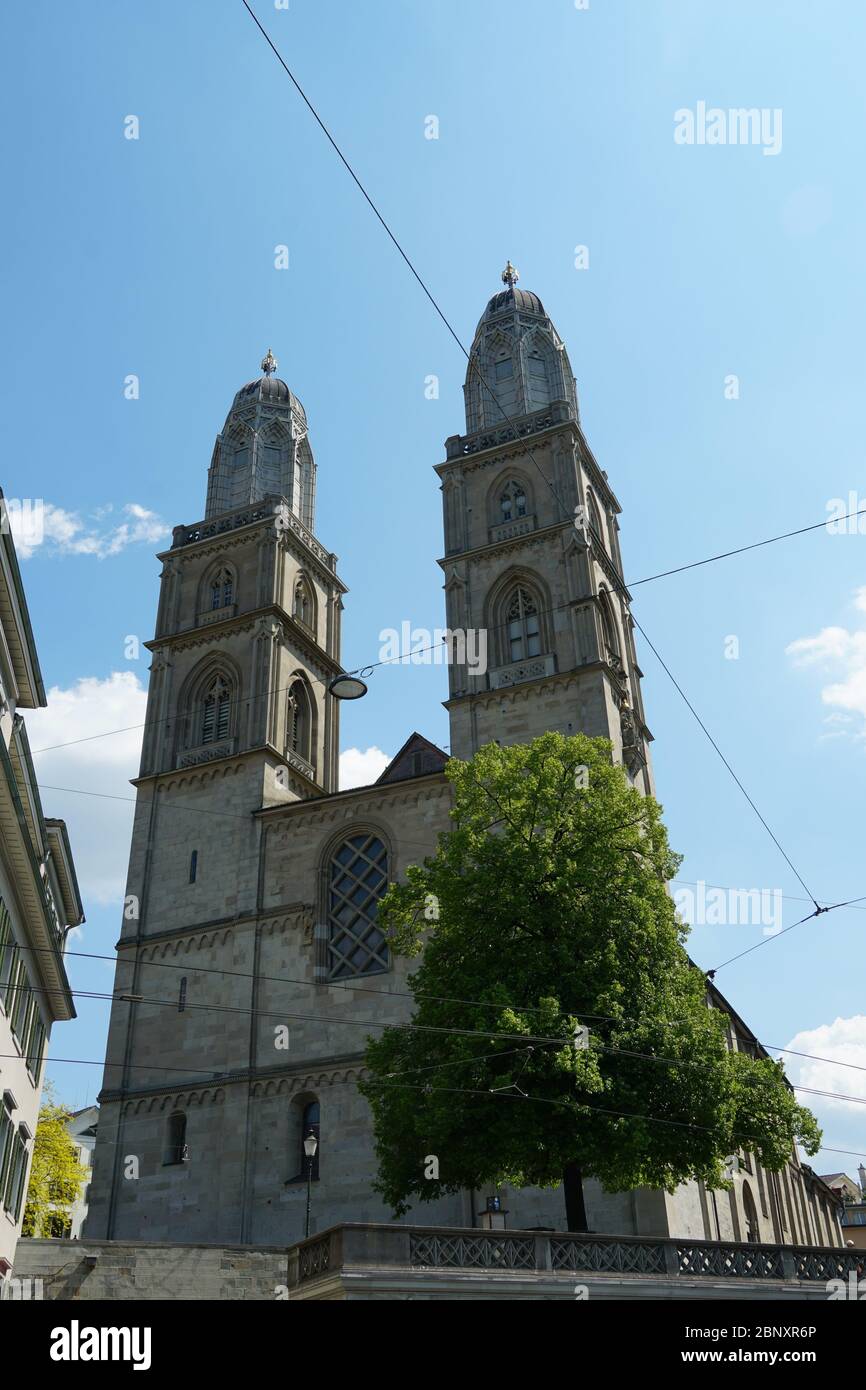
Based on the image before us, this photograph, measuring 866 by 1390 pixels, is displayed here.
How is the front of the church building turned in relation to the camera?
facing the viewer and to the left of the viewer

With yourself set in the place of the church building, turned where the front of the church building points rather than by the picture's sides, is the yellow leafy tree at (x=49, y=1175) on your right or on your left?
on your right
